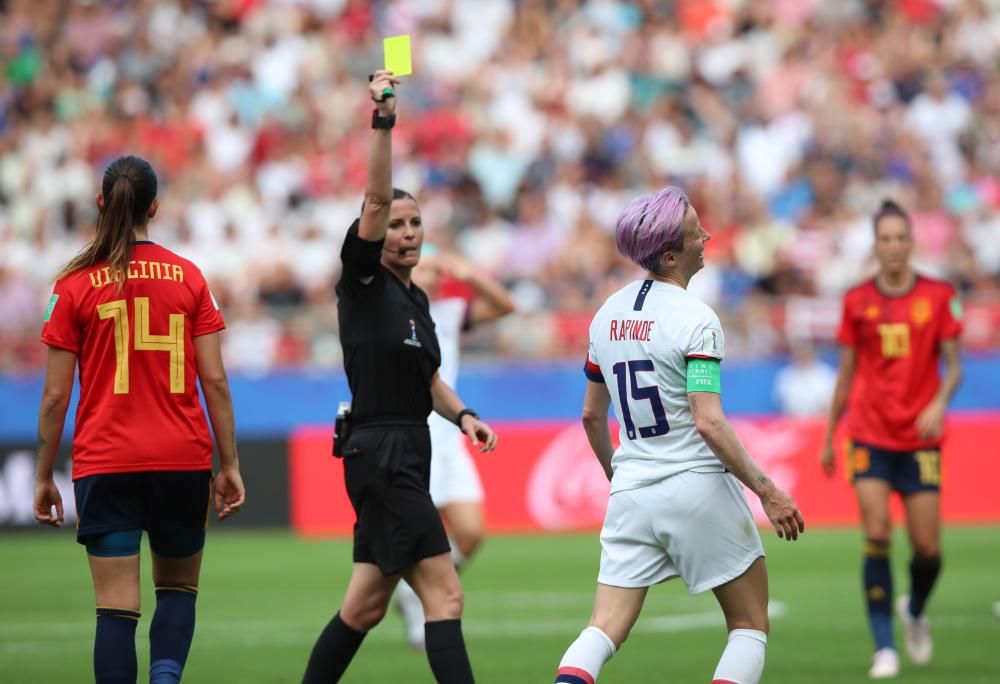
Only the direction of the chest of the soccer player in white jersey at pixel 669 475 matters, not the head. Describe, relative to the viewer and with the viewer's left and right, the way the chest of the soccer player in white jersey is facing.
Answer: facing away from the viewer and to the right of the viewer

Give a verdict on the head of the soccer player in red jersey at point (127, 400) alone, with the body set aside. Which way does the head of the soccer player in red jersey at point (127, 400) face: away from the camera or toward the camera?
away from the camera

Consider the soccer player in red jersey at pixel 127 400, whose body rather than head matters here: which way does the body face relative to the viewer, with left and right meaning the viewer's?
facing away from the viewer

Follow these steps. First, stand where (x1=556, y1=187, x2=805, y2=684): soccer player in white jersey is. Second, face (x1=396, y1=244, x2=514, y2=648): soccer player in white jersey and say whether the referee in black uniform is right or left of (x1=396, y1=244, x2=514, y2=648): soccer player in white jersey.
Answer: left

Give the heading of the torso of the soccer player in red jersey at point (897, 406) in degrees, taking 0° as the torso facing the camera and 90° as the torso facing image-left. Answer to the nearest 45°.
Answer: approximately 0°

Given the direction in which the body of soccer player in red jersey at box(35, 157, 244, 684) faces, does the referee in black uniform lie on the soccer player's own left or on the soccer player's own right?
on the soccer player's own right

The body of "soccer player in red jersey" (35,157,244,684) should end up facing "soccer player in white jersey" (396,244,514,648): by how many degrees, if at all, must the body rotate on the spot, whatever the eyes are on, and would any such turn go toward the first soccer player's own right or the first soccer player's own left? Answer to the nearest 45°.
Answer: approximately 45° to the first soccer player's own right

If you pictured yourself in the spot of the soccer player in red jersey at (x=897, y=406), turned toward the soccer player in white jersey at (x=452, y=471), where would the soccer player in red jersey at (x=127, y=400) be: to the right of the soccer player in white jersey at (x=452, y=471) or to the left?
left

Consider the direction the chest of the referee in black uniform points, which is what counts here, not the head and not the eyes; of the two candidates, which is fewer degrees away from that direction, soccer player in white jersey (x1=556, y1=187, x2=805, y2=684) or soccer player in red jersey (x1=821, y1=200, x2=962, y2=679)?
the soccer player in white jersey

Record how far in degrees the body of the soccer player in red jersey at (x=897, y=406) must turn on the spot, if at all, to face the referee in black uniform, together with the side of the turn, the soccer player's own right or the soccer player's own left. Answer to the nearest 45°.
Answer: approximately 45° to the soccer player's own right
